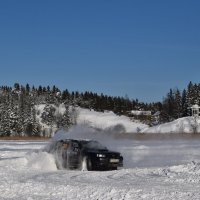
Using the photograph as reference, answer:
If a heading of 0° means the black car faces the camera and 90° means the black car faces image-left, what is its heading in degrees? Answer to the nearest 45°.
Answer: approximately 315°
